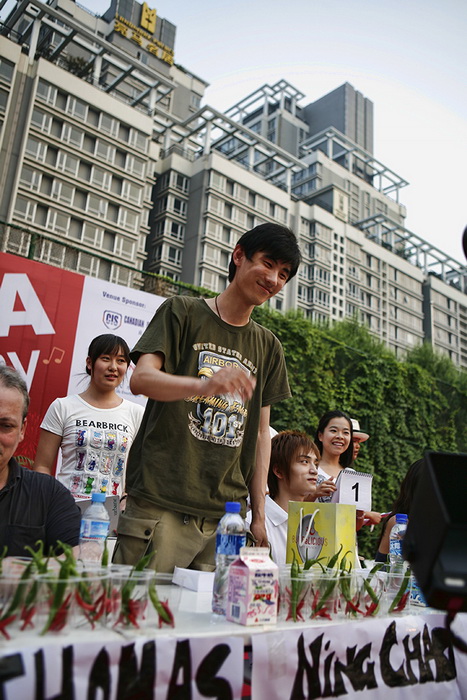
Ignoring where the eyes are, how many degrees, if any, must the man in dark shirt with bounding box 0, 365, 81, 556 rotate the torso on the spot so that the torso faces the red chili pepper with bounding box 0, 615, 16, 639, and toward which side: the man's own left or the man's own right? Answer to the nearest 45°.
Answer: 0° — they already face it

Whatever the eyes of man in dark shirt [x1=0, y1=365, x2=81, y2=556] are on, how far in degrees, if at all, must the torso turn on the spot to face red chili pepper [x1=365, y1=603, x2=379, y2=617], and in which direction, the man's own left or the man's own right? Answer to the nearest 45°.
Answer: approximately 45° to the man's own left

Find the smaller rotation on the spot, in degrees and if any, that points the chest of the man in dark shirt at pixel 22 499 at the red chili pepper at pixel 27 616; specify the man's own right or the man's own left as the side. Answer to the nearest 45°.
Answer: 0° — they already face it

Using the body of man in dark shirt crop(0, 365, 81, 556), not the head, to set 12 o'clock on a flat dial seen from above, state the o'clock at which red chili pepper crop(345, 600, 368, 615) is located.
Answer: The red chili pepper is roughly at 10 o'clock from the man in dark shirt.

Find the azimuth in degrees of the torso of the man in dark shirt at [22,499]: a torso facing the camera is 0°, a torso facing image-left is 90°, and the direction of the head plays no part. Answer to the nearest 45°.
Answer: approximately 0°

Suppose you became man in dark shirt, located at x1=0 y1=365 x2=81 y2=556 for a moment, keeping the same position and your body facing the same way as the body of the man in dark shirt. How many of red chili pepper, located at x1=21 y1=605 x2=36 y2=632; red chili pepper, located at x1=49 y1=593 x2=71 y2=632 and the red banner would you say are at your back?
1

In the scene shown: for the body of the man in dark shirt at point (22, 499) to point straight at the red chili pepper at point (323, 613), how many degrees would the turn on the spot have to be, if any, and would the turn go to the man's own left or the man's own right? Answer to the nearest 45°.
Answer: approximately 45° to the man's own left

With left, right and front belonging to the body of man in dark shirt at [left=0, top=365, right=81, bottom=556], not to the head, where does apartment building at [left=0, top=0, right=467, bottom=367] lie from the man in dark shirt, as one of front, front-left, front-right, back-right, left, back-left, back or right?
back

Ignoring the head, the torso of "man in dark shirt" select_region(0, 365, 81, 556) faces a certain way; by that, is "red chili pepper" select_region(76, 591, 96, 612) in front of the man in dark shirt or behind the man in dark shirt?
in front

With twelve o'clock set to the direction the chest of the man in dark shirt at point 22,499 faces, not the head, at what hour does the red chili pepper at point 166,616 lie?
The red chili pepper is roughly at 11 o'clock from the man in dark shirt.

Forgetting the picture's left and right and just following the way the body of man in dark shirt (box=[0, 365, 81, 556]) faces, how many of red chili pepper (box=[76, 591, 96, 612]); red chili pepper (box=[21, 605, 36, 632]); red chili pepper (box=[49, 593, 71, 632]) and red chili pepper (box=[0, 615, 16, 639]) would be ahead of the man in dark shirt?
4

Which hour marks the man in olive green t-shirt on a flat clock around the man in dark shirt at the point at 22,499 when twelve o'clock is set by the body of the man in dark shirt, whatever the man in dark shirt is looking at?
The man in olive green t-shirt is roughly at 10 o'clock from the man in dark shirt.

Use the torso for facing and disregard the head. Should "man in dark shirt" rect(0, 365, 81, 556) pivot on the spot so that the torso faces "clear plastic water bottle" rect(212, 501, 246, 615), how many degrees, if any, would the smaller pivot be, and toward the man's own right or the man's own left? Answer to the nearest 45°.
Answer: approximately 45° to the man's own left

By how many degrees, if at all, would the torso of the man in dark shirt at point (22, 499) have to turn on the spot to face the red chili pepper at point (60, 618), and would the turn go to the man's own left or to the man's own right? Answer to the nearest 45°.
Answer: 0° — they already face it
